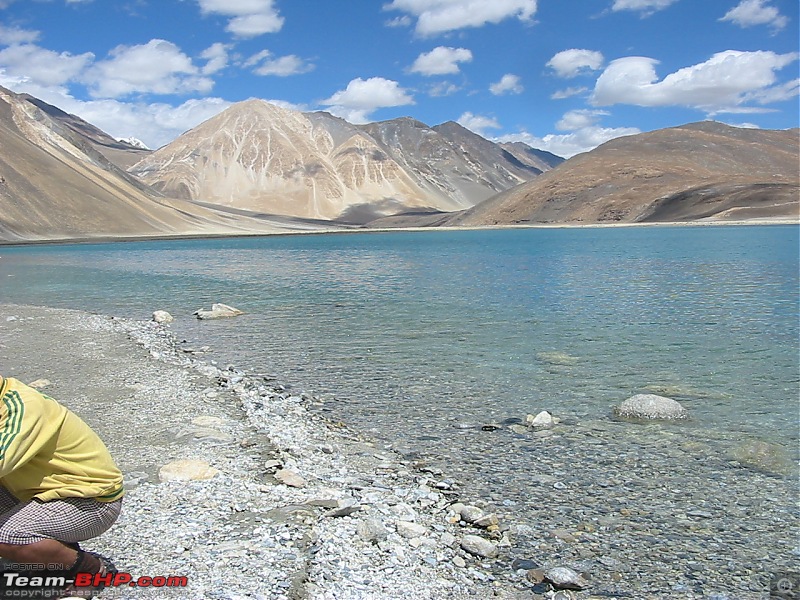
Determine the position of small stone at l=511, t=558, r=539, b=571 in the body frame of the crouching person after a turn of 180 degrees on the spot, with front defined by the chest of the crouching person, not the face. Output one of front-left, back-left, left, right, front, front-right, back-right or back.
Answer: front

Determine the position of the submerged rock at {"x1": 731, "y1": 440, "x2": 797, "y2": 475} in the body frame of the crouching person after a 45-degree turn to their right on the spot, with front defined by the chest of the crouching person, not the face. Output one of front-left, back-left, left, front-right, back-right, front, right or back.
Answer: back-right

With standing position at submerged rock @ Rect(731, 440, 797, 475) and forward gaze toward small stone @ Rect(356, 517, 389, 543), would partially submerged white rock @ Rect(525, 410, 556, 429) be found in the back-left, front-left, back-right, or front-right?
front-right

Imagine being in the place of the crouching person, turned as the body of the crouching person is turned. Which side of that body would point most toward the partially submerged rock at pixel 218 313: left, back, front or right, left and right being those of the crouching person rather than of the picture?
right

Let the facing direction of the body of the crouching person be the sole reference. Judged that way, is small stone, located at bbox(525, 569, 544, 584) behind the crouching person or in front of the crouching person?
behind

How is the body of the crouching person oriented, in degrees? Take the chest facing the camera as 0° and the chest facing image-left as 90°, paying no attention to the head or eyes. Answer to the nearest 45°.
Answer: approximately 90°

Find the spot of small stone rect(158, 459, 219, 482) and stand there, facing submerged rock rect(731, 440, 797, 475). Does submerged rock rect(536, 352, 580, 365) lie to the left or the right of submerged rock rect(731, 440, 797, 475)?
left

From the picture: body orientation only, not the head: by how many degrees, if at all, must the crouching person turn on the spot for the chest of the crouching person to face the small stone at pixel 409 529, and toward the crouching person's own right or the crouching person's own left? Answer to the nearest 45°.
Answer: approximately 180°

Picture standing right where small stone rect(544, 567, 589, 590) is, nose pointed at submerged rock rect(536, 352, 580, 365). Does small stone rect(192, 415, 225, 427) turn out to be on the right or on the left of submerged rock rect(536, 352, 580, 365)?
left

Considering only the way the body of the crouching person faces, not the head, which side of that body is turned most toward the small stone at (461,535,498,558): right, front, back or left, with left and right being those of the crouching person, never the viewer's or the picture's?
back

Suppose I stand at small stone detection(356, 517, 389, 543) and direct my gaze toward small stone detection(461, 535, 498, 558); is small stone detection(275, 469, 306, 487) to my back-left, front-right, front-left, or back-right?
back-left
